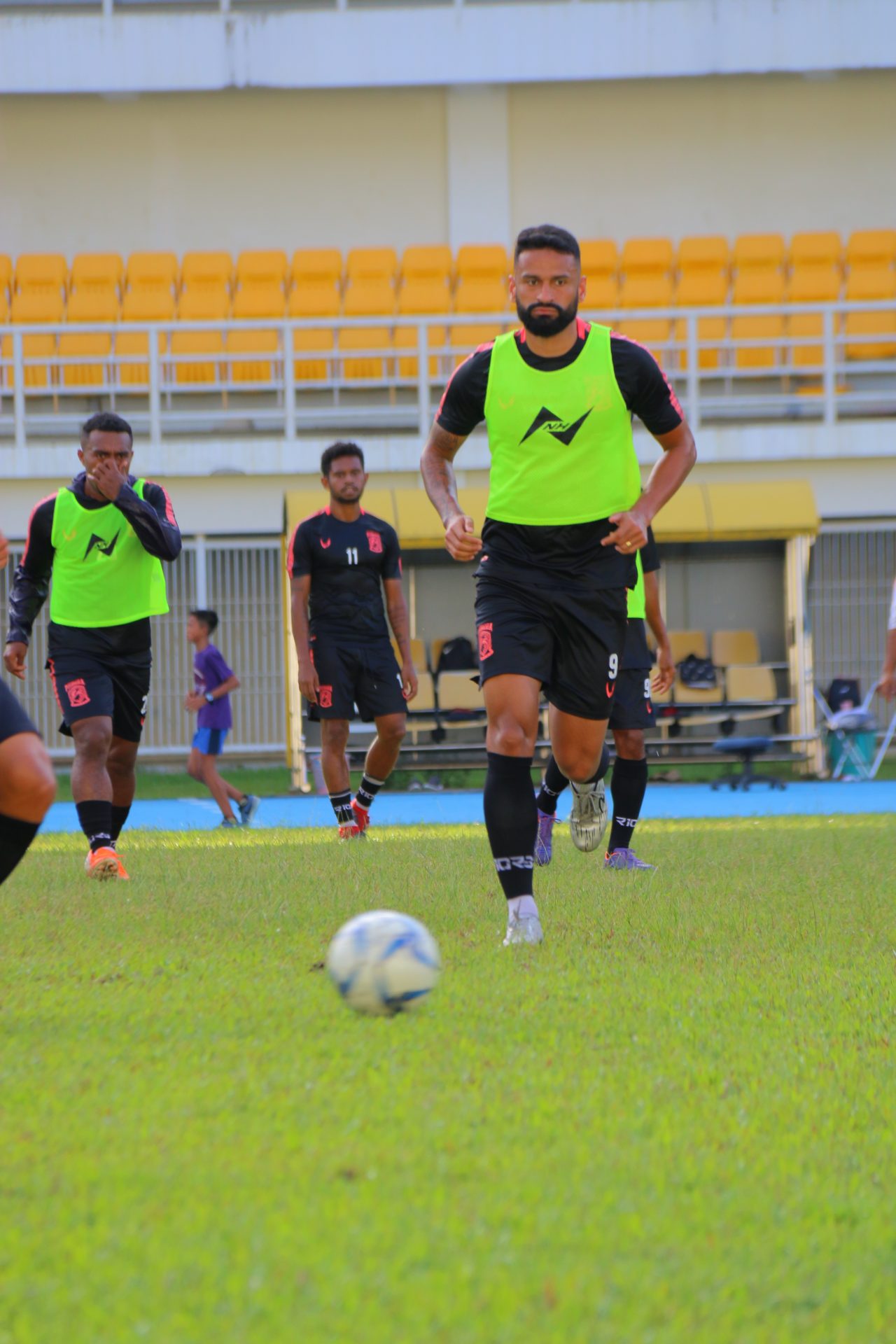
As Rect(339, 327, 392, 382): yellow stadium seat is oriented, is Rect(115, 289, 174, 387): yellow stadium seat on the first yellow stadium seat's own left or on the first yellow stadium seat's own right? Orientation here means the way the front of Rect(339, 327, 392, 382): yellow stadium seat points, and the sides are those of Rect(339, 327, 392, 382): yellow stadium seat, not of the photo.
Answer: on the first yellow stadium seat's own right

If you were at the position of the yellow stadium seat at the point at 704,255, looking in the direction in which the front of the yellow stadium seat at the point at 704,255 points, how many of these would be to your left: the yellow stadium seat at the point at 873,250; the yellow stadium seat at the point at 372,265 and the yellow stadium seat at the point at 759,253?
2

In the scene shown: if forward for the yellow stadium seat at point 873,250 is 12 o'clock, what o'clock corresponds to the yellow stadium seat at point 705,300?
the yellow stadium seat at point 705,300 is roughly at 2 o'clock from the yellow stadium seat at point 873,250.

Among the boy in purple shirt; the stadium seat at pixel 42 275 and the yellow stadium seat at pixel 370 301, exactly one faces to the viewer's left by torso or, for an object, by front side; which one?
the boy in purple shirt

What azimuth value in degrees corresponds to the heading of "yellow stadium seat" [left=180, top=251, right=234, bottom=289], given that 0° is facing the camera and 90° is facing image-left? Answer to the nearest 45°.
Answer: approximately 0°

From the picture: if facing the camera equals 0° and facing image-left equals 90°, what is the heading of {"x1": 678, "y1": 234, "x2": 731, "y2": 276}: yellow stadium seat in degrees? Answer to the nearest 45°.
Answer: approximately 0°

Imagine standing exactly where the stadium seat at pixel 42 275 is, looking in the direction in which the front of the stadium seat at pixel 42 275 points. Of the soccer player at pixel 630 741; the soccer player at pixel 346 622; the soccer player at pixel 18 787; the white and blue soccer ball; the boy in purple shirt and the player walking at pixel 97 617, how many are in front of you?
6

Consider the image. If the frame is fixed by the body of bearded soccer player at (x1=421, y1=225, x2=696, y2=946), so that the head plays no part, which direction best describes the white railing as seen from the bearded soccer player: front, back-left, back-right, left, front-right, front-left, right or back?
back

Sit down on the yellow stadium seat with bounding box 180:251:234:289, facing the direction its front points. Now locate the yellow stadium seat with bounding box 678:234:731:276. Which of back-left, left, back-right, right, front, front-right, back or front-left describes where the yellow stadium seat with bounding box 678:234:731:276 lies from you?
left

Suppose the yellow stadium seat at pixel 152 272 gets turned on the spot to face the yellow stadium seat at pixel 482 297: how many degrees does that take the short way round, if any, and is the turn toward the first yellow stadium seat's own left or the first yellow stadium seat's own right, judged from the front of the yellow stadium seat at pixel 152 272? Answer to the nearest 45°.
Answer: approximately 90° to the first yellow stadium seat's own left

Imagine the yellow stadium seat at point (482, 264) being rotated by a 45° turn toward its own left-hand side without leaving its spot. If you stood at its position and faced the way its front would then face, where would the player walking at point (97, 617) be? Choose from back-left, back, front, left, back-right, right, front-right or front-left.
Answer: front-right
